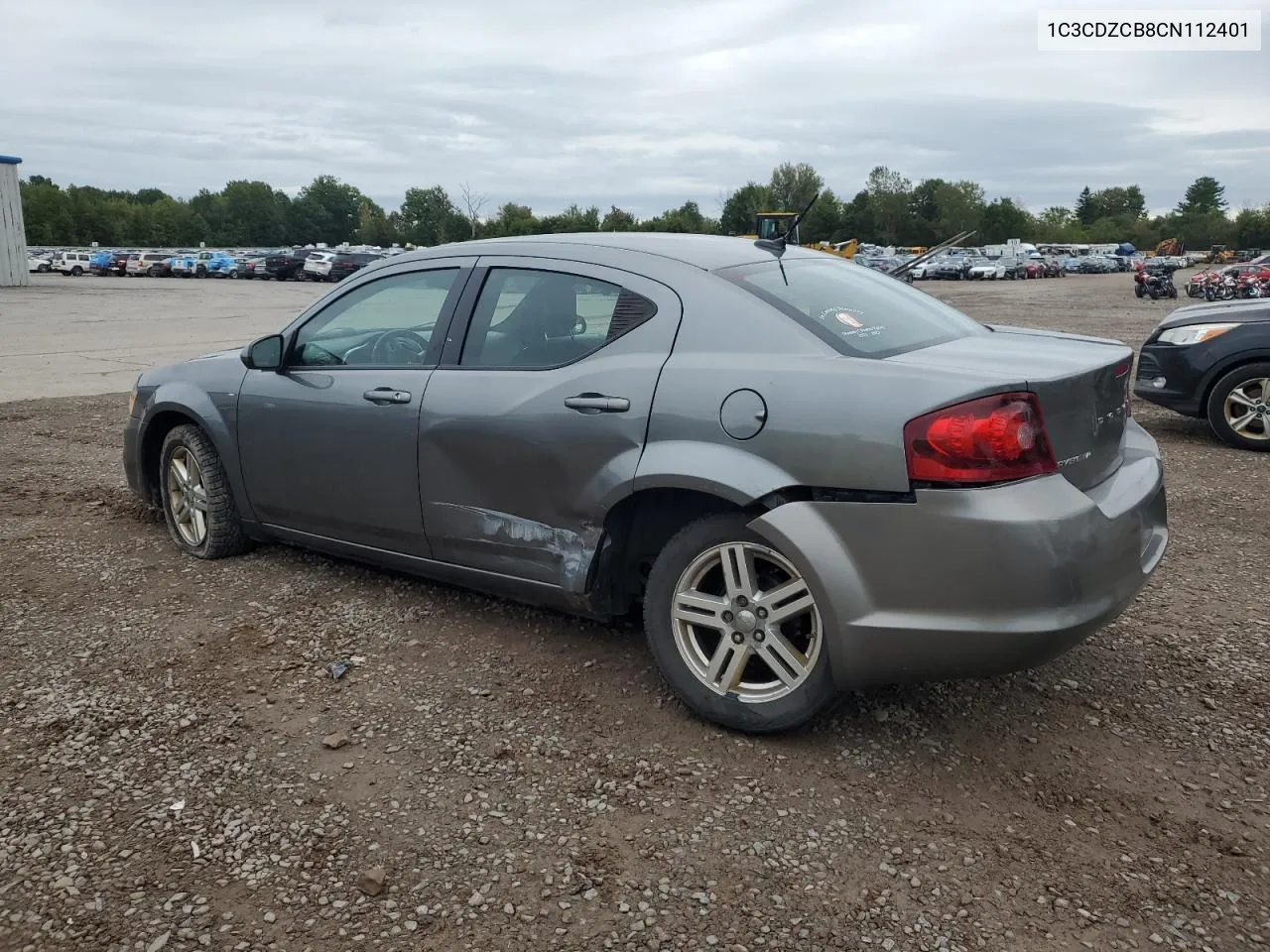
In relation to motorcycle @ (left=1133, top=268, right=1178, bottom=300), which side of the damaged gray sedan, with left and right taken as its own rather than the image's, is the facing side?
right

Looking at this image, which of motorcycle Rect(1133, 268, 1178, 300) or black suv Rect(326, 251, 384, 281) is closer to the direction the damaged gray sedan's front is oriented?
the black suv

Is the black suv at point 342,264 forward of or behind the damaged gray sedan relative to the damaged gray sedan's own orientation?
forward

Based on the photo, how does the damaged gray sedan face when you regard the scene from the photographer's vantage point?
facing away from the viewer and to the left of the viewer

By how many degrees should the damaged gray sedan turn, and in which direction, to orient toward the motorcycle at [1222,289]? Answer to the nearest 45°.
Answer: approximately 90° to its right
